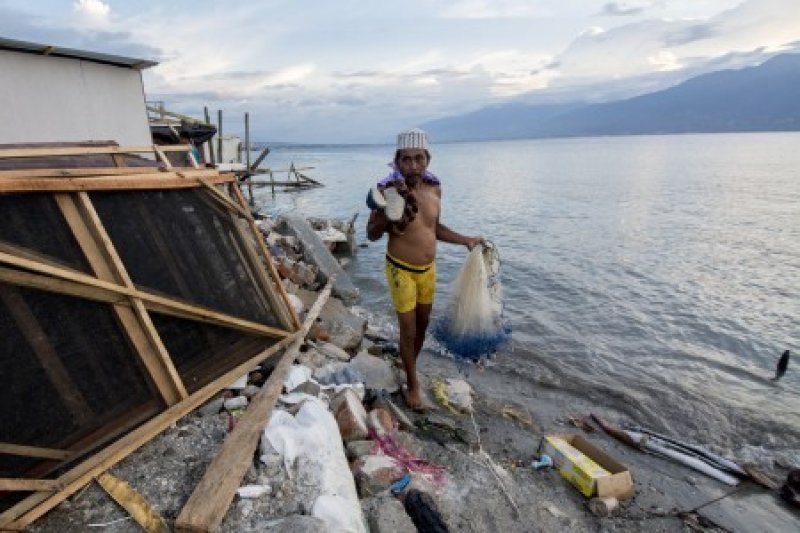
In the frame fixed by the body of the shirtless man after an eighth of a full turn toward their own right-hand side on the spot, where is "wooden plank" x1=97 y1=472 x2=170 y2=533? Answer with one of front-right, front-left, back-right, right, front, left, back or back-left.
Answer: front

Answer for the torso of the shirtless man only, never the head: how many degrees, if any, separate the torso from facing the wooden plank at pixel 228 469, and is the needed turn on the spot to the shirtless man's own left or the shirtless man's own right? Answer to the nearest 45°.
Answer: approximately 45° to the shirtless man's own right

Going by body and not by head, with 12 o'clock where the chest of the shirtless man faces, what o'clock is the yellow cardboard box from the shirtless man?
The yellow cardboard box is roughly at 10 o'clock from the shirtless man.

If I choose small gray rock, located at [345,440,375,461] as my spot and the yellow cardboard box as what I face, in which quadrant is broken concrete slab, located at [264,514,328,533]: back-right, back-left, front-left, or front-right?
back-right

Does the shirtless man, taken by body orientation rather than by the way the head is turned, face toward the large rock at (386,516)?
yes

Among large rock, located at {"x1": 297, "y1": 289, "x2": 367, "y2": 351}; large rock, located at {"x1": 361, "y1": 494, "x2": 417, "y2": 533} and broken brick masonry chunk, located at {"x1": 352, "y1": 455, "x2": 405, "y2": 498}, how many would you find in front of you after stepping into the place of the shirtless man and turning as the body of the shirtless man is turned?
2

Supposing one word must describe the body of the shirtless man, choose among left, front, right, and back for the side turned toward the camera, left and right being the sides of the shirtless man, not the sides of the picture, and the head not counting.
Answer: front

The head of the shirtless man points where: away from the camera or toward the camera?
toward the camera

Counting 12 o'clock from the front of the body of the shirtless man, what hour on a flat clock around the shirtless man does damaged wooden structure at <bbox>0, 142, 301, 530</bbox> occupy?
The damaged wooden structure is roughly at 2 o'clock from the shirtless man.

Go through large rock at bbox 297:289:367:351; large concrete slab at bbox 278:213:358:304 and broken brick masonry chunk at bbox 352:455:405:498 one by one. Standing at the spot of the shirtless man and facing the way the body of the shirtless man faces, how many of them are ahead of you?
1

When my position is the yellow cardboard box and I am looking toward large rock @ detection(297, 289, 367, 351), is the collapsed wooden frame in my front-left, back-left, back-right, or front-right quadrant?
front-left
